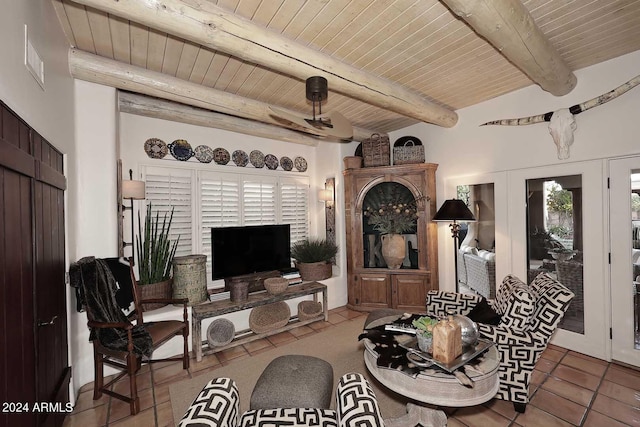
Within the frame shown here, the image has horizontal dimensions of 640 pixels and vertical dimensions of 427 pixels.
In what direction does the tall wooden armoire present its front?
toward the camera

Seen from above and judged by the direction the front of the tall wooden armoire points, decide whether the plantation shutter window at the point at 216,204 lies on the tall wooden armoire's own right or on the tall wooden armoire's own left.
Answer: on the tall wooden armoire's own right

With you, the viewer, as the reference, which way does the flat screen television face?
facing the viewer and to the right of the viewer

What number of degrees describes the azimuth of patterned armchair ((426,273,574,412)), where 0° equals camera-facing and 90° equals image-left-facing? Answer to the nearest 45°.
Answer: approximately 45°

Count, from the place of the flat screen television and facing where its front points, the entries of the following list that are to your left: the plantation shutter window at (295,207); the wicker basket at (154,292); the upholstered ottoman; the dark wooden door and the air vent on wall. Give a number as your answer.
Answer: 1

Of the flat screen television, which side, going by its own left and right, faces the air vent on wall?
right

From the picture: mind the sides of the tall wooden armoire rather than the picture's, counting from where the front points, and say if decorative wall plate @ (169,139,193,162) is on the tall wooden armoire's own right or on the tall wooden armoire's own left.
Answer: on the tall wooden armoire's own right

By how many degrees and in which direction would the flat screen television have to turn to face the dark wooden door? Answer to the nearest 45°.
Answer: approximately 90° to its right

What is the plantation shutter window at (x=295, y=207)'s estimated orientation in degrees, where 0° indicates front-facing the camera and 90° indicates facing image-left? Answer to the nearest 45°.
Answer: approximately 315°

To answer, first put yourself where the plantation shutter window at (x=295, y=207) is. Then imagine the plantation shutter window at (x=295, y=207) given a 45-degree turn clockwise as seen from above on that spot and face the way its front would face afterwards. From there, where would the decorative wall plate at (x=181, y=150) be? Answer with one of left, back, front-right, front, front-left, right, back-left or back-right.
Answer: front-right

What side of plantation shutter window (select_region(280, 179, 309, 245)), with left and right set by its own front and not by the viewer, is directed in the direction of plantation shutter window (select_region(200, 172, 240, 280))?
right

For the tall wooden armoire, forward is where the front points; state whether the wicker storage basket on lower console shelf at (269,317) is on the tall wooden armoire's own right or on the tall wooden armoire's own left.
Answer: on the tall wooden armoire's own right

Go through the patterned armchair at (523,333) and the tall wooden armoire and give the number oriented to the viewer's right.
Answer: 0

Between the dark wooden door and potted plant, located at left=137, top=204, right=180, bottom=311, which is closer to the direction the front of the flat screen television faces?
the dark wooden door
